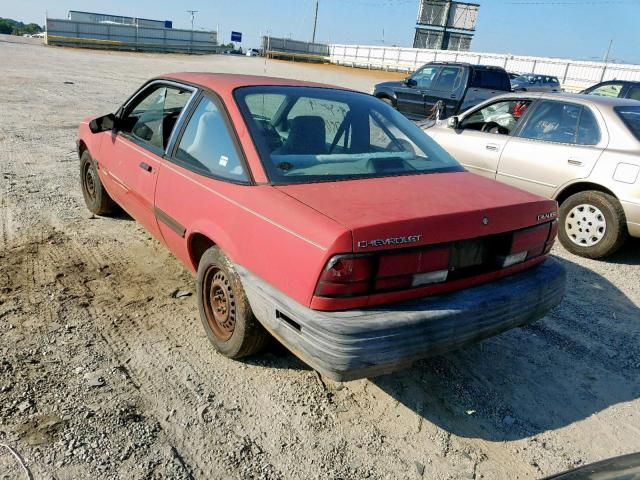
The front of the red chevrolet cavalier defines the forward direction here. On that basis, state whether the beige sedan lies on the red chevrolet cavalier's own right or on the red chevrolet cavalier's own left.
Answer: on the red chevrolet cavalier's own right

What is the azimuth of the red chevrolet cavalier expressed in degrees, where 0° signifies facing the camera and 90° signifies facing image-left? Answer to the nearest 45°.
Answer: approximately 135°

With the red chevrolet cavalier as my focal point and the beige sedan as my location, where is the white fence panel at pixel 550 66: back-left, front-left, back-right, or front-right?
back-right

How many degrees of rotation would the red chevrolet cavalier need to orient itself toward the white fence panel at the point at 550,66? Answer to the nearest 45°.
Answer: approximately 45° to its right

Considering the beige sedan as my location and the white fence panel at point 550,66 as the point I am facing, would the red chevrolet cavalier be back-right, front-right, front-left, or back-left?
back-left
